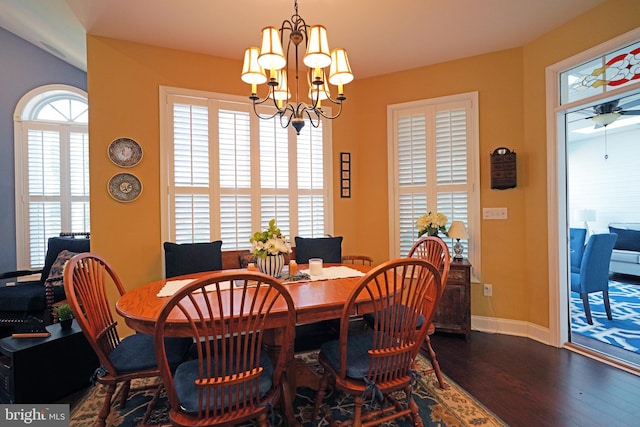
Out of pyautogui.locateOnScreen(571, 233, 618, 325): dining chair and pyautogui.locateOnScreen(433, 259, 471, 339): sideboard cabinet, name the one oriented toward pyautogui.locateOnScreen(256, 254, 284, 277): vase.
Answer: the sideboard cabinet

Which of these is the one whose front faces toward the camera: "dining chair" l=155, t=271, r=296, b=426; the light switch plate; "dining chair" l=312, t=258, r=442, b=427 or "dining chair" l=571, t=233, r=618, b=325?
the light switch plate

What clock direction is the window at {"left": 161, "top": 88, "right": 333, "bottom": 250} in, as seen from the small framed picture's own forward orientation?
The window is roughly at 2 o'clock from the small framed picture.

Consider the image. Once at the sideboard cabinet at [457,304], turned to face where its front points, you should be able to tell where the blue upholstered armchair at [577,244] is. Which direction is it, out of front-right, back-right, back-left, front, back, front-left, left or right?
back

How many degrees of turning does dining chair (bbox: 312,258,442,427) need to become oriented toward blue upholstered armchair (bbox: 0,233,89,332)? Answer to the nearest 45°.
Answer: approximately 45° to its left

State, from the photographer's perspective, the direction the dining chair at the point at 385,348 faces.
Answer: facing away from the viewer and to the left of the viewer

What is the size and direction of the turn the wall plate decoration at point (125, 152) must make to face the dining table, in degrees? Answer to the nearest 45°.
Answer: approximately 45° to its left

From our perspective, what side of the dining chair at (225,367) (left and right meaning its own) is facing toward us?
back

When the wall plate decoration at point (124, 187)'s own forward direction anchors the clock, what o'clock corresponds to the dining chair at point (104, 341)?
The dining chair is roughly at 12 o'clock from the wall plate decoration.

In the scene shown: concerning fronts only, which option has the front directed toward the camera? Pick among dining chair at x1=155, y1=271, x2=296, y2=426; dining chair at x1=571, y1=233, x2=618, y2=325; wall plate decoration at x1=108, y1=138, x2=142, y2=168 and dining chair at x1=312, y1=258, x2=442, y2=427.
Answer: the wall plate decoration

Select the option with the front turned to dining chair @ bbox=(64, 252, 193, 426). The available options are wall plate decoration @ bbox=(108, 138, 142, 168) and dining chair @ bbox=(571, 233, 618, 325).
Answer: the wall plate decoration

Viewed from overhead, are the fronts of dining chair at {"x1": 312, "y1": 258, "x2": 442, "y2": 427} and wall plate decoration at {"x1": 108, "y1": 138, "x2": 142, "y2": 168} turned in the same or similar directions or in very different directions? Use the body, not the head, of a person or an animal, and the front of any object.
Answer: very different directions

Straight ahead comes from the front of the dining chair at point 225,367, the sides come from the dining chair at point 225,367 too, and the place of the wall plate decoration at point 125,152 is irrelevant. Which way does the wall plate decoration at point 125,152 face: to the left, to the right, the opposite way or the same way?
the opposite way

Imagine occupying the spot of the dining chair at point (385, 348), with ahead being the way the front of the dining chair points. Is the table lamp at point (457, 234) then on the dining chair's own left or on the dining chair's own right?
on the dining chair's own right
